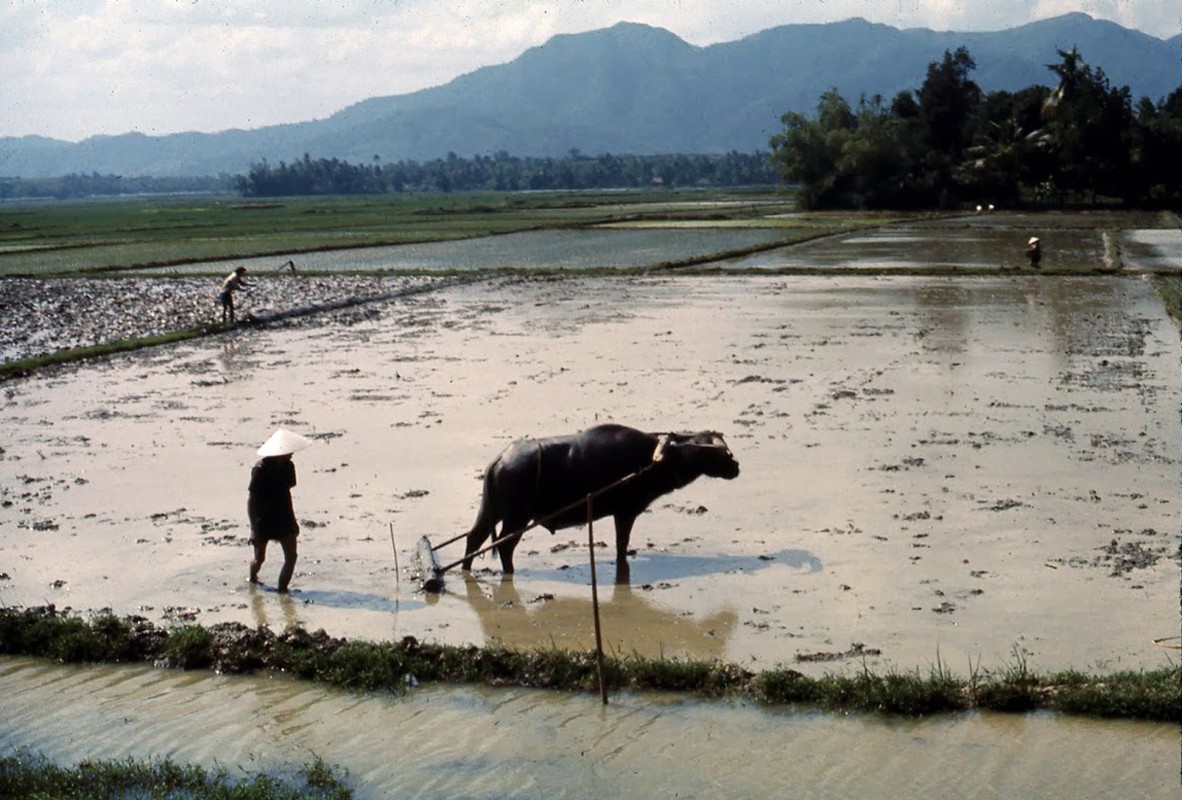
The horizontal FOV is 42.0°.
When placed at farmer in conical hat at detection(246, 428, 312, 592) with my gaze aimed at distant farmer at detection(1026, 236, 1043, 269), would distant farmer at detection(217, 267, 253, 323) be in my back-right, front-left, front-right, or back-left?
front-left

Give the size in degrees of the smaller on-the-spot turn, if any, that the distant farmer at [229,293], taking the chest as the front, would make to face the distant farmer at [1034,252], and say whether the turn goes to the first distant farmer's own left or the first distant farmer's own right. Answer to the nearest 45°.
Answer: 0° — they already face them

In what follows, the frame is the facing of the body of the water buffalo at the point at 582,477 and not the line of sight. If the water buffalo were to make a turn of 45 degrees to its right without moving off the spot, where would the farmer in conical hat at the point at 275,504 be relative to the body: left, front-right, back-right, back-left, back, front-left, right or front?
back-right

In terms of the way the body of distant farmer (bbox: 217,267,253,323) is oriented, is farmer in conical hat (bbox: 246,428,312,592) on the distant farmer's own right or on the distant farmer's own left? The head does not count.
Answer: on the distant farmer's own right

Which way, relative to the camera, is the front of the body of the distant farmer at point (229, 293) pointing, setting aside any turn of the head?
to the viewer's right

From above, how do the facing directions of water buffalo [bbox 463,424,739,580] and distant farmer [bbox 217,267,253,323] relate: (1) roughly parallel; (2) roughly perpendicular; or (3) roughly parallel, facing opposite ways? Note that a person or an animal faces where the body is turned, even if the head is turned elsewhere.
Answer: roughly parallel

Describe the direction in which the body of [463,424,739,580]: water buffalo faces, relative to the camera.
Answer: to the viewer's right

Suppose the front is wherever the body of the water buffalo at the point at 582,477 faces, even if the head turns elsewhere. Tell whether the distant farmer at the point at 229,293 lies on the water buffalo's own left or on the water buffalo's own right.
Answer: on the water buffalo's own left

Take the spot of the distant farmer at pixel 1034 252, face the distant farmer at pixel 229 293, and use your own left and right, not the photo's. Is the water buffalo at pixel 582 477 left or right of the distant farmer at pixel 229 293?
left

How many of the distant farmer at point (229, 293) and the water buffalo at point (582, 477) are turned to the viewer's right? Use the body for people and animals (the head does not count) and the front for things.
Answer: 2

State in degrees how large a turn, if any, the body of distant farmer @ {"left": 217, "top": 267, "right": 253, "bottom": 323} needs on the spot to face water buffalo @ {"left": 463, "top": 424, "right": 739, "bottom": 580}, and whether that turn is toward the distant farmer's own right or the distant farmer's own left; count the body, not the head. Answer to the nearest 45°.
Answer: approximately 90° to the distant farmer's own right

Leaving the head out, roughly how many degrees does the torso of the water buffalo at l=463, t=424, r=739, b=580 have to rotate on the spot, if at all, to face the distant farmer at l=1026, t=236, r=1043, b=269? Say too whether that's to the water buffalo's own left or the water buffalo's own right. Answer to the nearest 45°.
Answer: approximately 45° to the water buffalo's own left

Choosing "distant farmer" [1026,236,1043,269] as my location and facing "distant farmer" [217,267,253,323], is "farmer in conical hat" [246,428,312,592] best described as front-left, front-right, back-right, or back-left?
front-left
